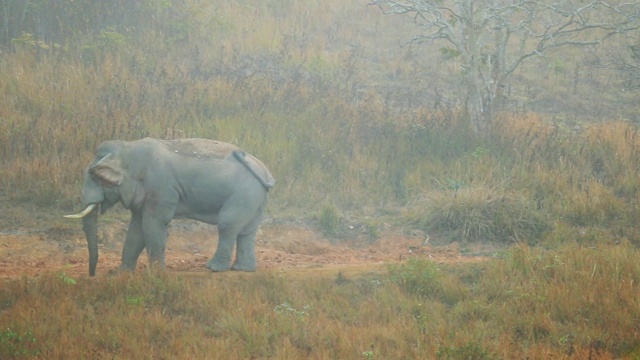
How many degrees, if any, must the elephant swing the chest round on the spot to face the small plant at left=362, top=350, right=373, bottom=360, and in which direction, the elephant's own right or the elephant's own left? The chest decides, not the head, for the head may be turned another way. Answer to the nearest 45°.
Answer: approximately 135° to the elephant's own left

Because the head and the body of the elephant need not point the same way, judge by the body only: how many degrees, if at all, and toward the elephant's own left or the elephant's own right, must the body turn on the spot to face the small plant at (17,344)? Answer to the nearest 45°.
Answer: approximately 45° to the elephant's own left

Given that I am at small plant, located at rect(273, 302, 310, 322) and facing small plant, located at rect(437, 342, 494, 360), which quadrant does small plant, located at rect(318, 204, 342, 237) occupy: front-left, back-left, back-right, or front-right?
back-left

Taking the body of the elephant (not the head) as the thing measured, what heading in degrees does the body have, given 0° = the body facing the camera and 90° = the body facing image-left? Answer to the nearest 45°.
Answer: approximately 90°

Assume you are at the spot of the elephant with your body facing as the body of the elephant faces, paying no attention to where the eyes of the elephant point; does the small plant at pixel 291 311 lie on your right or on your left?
on your left

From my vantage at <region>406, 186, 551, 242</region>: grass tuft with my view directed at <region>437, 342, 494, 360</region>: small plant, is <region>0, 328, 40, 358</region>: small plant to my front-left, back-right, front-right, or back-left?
front-right

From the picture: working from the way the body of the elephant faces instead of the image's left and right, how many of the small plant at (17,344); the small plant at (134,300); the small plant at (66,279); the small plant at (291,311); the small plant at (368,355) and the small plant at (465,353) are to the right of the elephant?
0

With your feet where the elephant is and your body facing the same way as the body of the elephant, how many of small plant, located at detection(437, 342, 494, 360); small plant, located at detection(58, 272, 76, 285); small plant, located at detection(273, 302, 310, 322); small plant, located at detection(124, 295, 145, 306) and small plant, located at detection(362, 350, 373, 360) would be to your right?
0

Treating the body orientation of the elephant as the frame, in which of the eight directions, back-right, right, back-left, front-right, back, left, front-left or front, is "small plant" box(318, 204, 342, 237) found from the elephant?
back-right

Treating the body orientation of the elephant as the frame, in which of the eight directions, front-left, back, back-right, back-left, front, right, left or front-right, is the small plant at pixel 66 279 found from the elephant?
front-left

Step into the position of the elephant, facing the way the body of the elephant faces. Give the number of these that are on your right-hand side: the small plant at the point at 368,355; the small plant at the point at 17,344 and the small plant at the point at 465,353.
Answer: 0

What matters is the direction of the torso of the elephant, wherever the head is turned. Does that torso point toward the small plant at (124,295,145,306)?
no

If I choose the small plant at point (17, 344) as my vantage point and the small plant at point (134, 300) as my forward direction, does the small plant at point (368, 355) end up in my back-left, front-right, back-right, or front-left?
front-right
